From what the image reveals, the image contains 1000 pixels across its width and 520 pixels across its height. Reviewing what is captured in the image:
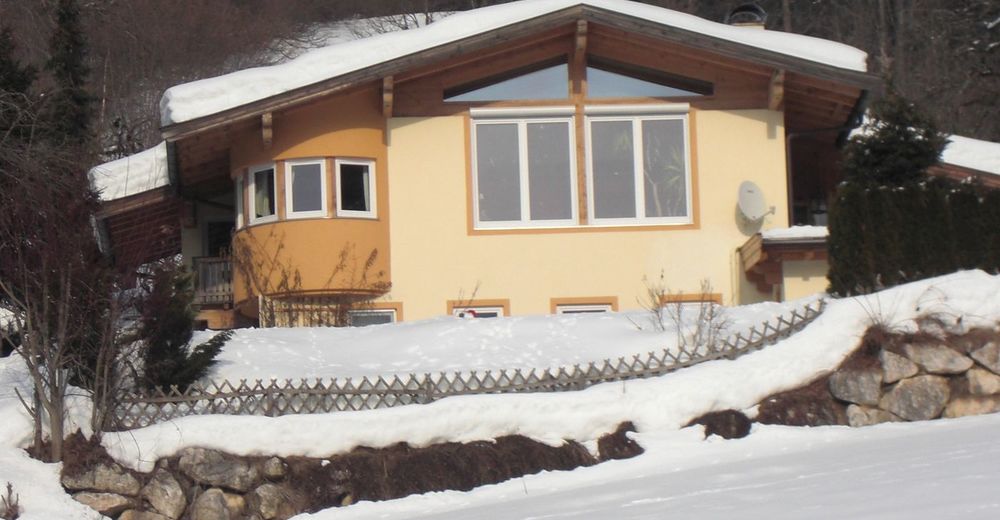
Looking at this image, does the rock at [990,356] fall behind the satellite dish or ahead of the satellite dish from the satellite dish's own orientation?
ahead

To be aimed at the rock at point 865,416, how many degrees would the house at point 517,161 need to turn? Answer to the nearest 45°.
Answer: approximately 45° to its left

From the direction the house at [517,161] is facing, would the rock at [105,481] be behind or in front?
in front

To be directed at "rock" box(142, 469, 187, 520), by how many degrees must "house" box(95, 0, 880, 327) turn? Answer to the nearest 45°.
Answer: approximately 45° to its right

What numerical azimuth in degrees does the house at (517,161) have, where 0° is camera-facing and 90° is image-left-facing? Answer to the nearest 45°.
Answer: approximately 0°
